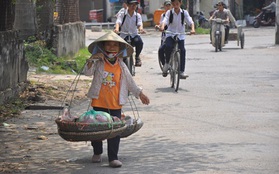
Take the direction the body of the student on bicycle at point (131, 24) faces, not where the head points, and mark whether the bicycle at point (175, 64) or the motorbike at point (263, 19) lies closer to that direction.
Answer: the bicycle

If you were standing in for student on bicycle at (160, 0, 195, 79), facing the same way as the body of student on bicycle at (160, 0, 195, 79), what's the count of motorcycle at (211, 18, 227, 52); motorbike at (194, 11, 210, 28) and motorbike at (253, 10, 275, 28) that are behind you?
3

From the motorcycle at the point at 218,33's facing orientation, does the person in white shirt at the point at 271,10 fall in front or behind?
behind

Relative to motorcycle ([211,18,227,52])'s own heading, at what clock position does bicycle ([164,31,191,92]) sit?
bicycle ([164,31,191,92]) is roughly at 12 o'clock from motorcycle ([211,18,227,52]).

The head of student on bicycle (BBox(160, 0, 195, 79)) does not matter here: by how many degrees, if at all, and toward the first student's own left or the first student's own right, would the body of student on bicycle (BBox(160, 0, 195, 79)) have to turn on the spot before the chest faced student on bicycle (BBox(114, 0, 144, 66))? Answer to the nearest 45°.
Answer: approximately 90° to the first student's own right

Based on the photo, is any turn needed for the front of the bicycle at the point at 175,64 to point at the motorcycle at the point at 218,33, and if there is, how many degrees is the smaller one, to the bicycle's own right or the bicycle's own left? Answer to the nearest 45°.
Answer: approximately 180°

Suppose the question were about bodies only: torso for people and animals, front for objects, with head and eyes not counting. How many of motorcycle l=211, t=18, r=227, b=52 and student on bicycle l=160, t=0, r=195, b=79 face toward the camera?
2
